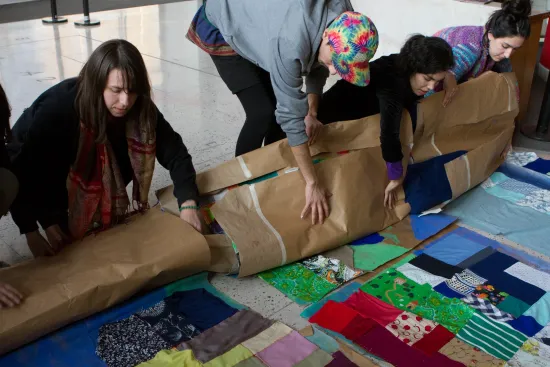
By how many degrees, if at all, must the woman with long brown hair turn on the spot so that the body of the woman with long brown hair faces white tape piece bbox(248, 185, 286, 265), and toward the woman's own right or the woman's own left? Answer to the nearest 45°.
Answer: approximately 45° to the woman's own left

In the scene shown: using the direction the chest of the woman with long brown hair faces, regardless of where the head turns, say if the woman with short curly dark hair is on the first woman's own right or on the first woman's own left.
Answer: on the first woman's own left

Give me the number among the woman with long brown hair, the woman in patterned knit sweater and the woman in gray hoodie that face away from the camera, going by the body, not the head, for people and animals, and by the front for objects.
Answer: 0

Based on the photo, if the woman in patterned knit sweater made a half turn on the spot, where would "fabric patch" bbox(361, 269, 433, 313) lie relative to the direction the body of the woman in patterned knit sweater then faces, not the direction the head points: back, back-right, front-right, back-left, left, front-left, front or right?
back-left

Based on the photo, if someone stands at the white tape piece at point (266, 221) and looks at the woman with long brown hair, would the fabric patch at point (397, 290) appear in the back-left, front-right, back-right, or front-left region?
back-left

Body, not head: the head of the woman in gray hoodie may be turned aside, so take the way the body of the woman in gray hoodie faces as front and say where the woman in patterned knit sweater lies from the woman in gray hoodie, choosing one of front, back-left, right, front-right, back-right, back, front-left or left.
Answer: left

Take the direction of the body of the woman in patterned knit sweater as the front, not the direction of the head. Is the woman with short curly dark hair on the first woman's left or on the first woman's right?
on the first woman's right

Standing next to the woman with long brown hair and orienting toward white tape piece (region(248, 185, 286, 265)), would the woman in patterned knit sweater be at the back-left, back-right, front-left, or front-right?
front-left

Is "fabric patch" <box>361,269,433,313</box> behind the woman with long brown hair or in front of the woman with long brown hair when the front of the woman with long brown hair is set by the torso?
in front

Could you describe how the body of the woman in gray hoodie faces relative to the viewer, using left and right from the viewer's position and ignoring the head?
facing the viewer and to the right of the viewer

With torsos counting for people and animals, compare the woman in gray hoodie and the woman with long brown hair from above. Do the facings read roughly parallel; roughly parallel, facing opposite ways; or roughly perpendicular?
roughly parallel
